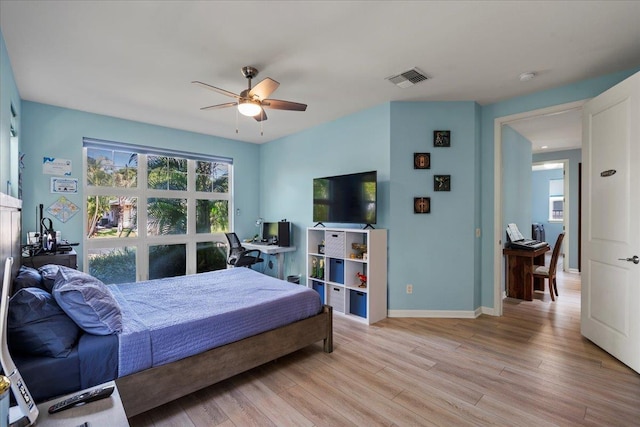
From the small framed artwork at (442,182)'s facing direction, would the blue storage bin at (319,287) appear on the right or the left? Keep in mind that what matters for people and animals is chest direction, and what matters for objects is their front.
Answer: on its right

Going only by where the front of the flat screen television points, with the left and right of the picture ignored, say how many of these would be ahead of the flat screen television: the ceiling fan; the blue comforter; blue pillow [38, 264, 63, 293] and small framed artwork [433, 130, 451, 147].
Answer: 3

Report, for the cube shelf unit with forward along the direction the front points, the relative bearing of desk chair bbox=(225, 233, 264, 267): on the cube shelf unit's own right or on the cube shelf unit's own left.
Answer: on the cube shelf unit's own right

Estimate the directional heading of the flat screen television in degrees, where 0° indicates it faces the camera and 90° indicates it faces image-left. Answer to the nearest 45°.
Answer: approximately 45°

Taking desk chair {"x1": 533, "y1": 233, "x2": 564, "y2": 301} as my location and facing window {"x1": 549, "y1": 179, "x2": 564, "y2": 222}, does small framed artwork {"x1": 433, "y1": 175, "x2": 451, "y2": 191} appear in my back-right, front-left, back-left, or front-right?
back-left

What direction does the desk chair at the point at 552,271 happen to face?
to the viewer's left

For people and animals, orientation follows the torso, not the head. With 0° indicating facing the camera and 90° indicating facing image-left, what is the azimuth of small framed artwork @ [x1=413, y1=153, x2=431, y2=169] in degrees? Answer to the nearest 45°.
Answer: approximately 0°

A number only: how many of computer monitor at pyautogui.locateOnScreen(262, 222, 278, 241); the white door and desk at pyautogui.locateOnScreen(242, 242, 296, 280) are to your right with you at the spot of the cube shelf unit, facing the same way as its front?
2

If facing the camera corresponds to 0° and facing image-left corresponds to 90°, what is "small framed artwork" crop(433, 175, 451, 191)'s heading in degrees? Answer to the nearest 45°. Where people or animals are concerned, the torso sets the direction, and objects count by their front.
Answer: approximately 0°

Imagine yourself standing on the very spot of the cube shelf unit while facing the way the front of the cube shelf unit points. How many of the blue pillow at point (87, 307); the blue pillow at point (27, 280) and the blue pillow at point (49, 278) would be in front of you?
3
